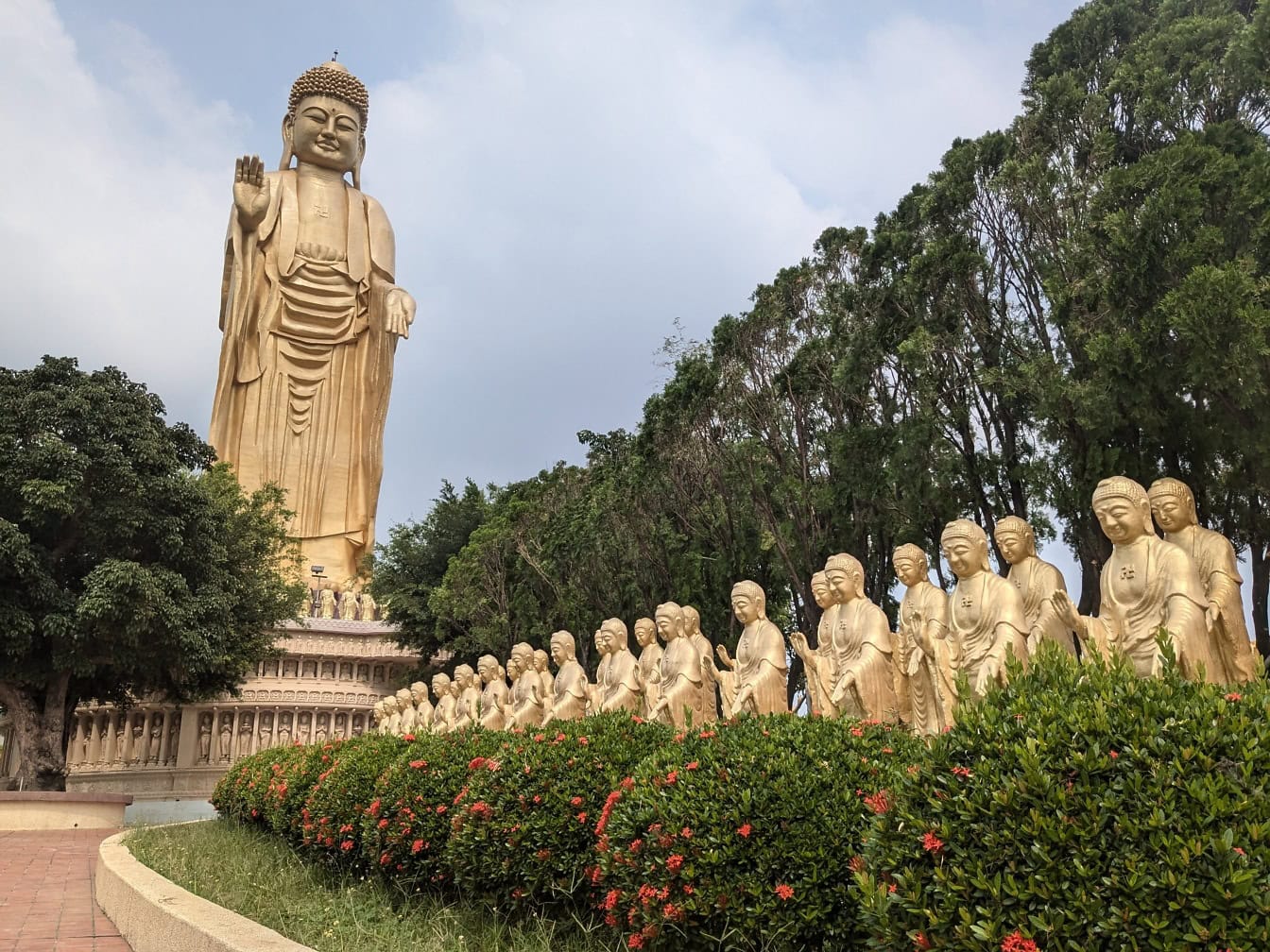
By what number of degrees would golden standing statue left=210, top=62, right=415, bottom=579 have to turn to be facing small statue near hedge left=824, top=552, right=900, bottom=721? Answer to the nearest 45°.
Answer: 0° — it already faces it

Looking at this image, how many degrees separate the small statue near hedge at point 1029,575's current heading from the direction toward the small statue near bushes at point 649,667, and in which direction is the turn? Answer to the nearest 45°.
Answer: approximately 90° to its right

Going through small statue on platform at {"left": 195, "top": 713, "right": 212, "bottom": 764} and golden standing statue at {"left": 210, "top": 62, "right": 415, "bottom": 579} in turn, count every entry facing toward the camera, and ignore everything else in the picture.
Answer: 2

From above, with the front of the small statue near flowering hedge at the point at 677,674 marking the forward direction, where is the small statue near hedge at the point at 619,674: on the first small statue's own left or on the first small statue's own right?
on the first small statue's own right

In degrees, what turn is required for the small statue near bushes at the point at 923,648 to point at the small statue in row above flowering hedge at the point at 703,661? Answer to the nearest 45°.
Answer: approximately 90° to its right

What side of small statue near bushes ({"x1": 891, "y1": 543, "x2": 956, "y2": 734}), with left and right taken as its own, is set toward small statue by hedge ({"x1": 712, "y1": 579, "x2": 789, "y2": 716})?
right

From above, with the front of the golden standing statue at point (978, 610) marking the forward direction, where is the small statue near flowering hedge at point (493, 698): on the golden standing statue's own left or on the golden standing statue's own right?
on the golden standing statue's own right

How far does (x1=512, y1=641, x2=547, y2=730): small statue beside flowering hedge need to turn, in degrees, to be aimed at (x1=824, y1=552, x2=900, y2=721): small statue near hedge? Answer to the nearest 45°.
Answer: approximately 90° to its left

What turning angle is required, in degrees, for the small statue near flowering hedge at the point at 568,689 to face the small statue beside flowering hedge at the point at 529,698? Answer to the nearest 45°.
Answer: approximately 90° to its right
